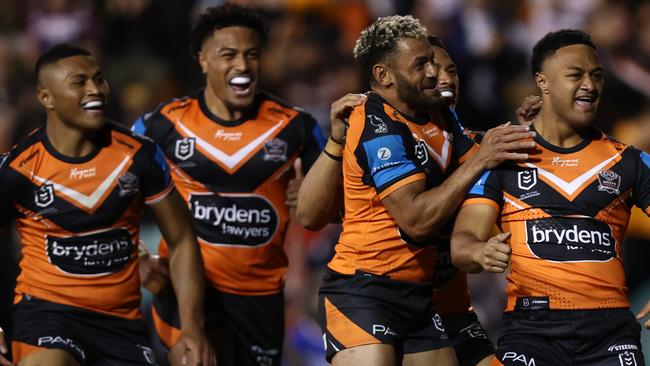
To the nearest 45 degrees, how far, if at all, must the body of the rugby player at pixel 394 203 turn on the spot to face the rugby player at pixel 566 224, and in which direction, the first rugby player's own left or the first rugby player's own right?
approximately 45° to the first rugby player's own left

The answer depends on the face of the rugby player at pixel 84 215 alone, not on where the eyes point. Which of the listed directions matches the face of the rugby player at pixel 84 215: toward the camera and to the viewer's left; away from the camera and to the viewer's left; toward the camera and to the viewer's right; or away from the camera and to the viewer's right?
toward the camera and to the viewer's right

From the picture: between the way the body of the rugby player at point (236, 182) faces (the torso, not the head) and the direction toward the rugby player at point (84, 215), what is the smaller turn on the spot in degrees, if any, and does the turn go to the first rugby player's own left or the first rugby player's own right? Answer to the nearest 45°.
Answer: approximately 45° to the first rugby player's own right

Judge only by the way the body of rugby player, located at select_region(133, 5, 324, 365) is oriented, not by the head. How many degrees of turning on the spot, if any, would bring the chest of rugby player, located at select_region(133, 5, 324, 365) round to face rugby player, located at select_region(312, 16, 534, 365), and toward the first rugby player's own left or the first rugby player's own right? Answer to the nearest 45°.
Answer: approximately 45° to the first rugby player's own left

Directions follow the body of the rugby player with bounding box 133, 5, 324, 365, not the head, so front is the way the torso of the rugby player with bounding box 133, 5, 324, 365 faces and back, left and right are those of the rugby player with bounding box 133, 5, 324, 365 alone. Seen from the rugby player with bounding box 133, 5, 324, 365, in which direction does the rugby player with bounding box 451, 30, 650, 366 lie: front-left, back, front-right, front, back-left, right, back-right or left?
front-left

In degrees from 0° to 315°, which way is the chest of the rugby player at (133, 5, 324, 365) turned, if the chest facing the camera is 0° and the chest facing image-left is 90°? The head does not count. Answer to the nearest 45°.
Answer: approximately 0°

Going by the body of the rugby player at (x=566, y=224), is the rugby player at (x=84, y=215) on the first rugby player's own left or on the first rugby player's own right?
on the first rugby player's own right

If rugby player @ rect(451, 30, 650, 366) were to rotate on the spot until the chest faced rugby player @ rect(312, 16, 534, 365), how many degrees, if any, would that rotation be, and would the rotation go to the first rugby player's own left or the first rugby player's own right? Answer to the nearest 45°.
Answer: approximately 90° to the first rugby player's own right

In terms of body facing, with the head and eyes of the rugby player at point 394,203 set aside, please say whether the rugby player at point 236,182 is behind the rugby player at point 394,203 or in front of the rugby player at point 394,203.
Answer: behind

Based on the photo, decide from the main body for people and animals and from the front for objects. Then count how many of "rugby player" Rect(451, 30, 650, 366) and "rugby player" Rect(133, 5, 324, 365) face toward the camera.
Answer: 2
